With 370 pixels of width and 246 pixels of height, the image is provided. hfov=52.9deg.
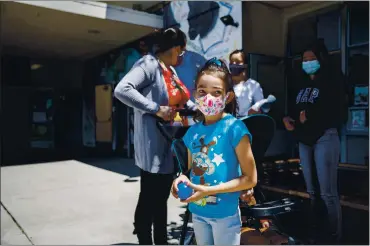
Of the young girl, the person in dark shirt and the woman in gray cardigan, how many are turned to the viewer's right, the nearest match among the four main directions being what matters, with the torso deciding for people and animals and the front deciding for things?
1

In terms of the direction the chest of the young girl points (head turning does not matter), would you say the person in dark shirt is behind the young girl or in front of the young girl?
behind

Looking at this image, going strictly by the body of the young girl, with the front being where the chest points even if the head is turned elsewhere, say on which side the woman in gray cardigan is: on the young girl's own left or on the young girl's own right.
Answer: on the young girl's own right

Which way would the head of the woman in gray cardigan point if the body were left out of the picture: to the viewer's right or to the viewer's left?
to the viewer's right

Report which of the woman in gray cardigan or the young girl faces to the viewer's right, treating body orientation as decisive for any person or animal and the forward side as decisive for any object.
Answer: the woman in gray cardigan

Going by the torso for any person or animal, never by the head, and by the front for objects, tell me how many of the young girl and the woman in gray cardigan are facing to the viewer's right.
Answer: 1

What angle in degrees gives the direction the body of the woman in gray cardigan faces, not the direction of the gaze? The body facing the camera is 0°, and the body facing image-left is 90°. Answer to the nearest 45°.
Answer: approximately 270°

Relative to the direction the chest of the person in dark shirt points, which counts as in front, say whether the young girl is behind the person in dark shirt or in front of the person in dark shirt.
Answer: in front

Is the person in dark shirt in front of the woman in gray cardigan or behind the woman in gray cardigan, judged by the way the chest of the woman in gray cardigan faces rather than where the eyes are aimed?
in front

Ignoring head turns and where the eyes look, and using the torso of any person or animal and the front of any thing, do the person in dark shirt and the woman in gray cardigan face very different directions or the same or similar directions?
very different directions
